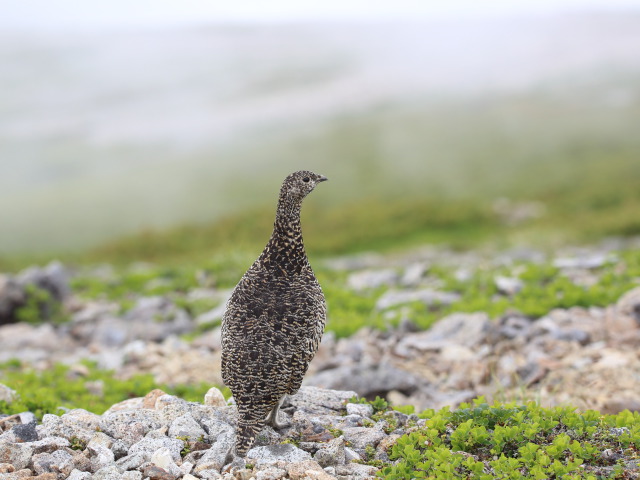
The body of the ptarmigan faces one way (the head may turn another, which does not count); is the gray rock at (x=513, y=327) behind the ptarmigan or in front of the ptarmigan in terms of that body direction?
in front

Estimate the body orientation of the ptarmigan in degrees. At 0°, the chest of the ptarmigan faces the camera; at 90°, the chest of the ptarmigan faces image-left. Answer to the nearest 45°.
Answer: approximately 225°

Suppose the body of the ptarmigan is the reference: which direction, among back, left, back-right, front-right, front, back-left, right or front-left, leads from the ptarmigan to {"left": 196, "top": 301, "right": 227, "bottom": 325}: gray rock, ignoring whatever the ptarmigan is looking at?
front-left

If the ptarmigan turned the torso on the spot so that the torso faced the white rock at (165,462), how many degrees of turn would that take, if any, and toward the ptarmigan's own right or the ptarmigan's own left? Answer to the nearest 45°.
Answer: approximately 180°

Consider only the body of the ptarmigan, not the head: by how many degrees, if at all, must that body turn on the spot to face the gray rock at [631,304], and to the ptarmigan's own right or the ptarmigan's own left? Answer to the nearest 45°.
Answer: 0° — it already faces it

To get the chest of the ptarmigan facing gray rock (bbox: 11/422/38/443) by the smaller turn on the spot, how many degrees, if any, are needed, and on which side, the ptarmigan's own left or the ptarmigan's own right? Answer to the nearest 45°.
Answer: approximately 135° to the ptarmigan's own left

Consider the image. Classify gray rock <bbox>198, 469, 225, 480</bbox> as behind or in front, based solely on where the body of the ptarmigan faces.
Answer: behind

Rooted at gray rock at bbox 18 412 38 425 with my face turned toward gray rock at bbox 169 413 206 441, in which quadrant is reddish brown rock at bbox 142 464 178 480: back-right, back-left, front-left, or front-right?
front-right
